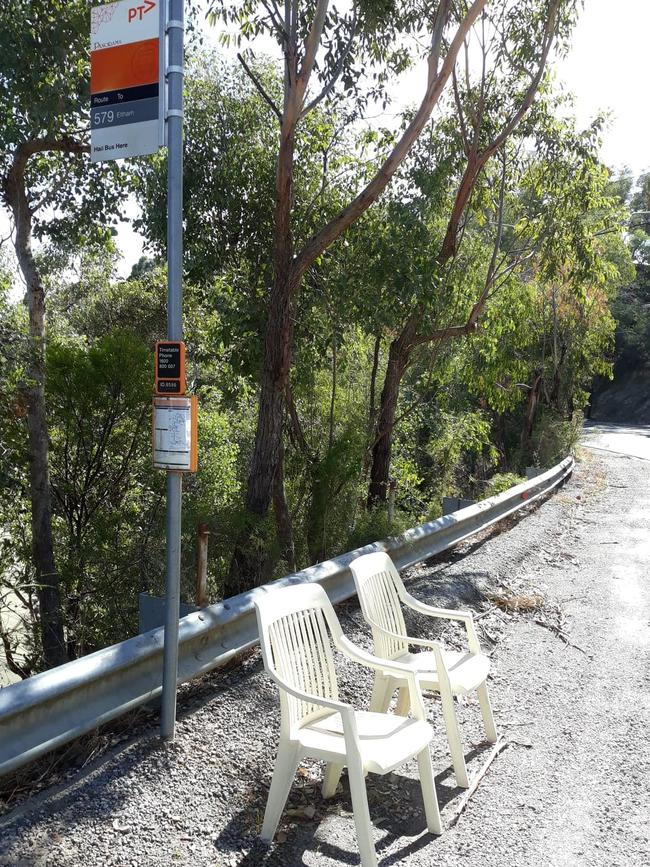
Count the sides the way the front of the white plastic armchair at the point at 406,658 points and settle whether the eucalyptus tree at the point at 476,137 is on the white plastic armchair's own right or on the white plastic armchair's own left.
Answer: on the white plastic armchair's own left

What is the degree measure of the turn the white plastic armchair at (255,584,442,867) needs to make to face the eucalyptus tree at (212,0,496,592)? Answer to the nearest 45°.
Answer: approximately 135° to its left

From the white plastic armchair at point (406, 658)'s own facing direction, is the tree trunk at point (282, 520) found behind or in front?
behind

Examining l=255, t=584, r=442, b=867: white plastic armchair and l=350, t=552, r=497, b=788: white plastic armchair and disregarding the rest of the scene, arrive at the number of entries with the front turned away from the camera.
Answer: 0

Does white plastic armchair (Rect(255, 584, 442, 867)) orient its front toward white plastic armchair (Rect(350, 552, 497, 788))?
no

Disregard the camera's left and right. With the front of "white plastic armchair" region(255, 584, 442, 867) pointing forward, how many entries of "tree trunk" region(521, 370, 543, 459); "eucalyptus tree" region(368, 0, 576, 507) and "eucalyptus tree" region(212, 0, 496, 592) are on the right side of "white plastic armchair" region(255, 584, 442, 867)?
0

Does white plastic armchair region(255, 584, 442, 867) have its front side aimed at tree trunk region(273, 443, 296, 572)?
no

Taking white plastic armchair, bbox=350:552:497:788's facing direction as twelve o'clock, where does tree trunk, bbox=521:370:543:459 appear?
The tree trunk is roughly at 8 o'clock from the white plastic armchair.

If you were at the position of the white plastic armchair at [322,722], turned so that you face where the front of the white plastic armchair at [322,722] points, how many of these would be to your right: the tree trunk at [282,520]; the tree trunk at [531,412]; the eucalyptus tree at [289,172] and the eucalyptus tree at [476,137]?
0

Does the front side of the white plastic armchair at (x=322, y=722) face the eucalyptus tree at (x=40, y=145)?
no

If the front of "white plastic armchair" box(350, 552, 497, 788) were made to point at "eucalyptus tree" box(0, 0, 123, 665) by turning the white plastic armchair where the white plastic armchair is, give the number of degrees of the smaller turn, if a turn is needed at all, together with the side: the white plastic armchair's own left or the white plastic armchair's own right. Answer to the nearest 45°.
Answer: approximately 180°

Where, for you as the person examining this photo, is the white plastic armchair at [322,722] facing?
facing the viewer and to the right of the viewer

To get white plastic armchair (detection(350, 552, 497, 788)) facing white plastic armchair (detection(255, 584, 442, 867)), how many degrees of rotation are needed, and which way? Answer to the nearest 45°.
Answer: approximately 45° to its right

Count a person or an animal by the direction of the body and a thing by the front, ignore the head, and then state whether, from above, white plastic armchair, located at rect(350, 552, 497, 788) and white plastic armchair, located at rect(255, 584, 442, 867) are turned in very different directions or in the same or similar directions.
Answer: same or similar directions

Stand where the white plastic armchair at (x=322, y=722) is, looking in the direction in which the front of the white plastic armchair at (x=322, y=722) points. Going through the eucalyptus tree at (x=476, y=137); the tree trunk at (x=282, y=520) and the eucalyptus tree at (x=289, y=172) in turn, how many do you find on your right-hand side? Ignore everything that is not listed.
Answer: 0

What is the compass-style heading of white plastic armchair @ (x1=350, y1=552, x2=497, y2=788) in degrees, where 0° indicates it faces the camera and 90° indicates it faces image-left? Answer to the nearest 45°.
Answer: approximately 315°
